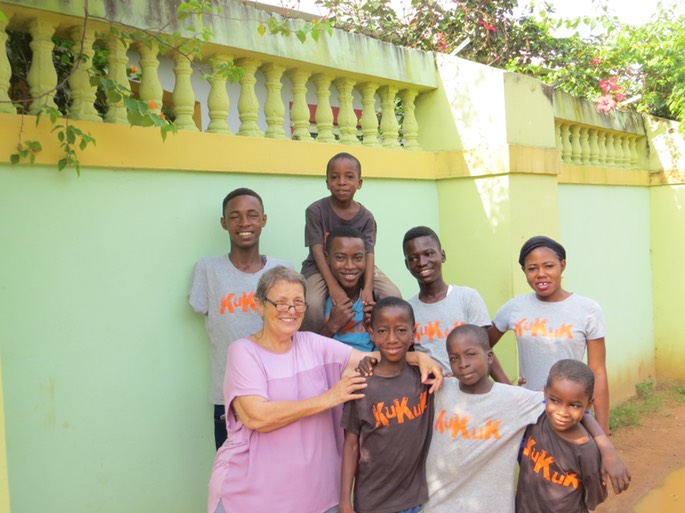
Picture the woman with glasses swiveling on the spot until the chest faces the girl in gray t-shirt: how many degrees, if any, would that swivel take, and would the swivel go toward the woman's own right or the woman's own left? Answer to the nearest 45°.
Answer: approximately 45° to the woman's own left

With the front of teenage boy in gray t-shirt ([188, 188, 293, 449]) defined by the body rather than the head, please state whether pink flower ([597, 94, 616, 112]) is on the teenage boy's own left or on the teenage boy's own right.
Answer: on the teenage boy's own left

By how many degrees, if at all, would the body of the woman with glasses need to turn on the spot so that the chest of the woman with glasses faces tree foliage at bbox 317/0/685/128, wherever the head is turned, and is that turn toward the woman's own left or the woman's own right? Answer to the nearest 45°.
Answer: approximately 90° to the woman's own left

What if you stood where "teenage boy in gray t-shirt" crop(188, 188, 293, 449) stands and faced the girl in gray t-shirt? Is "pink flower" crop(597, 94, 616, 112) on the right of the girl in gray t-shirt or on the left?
left

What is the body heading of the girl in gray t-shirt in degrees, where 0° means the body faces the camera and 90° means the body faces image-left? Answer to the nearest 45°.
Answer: approximately 0°

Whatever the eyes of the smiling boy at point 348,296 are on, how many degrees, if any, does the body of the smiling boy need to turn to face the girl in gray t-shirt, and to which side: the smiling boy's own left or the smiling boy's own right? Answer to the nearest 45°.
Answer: approximately 90° to the smiling boy's own left

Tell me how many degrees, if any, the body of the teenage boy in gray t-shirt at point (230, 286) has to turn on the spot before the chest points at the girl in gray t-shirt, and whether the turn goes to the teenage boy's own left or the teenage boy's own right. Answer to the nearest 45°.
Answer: approximately 90° to the teenage boy's own left

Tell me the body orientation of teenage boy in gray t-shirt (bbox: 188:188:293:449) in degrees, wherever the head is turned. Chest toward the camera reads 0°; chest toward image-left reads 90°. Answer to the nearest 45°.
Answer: approximately 0°

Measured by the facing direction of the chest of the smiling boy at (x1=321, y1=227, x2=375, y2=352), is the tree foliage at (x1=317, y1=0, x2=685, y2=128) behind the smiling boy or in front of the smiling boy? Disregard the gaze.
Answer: behind
